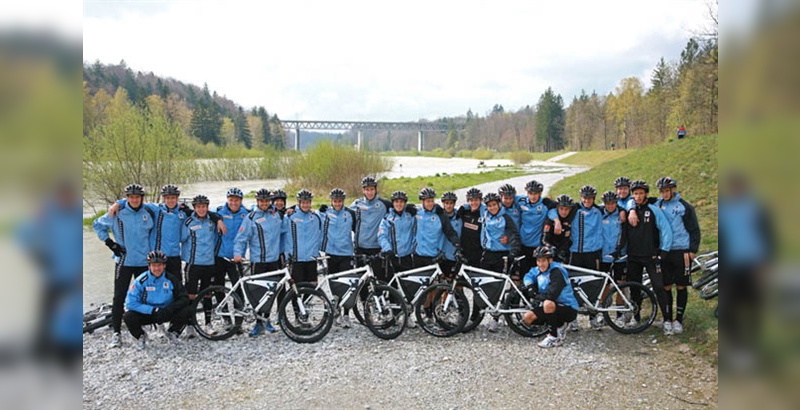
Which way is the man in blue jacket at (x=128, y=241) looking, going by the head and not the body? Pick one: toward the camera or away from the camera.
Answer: toward the camera

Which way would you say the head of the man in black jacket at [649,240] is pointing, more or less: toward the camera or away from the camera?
toward the camera

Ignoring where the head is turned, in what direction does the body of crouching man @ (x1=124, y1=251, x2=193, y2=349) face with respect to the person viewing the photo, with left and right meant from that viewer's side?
facing the viewer

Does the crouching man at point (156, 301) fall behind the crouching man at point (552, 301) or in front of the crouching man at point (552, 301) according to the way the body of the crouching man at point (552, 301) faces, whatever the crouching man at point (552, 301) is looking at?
in front

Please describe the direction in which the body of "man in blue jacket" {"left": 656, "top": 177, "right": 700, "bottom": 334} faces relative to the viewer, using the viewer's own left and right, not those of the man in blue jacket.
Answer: facing the viewer and to the left of the viewer

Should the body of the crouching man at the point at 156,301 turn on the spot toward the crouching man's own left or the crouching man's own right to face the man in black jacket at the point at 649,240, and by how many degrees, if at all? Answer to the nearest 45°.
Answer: approximately 90° to the crouching man's own left

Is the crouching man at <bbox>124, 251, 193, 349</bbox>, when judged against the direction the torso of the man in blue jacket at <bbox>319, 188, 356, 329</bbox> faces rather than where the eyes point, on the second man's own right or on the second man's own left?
on the second man's own right

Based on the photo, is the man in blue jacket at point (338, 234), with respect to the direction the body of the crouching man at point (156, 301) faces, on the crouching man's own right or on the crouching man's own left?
on the crouching man's own left

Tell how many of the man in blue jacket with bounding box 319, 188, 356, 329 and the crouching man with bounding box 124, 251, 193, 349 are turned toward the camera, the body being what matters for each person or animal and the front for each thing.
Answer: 2

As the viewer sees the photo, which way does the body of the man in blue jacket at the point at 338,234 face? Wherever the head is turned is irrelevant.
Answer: toward the camera
